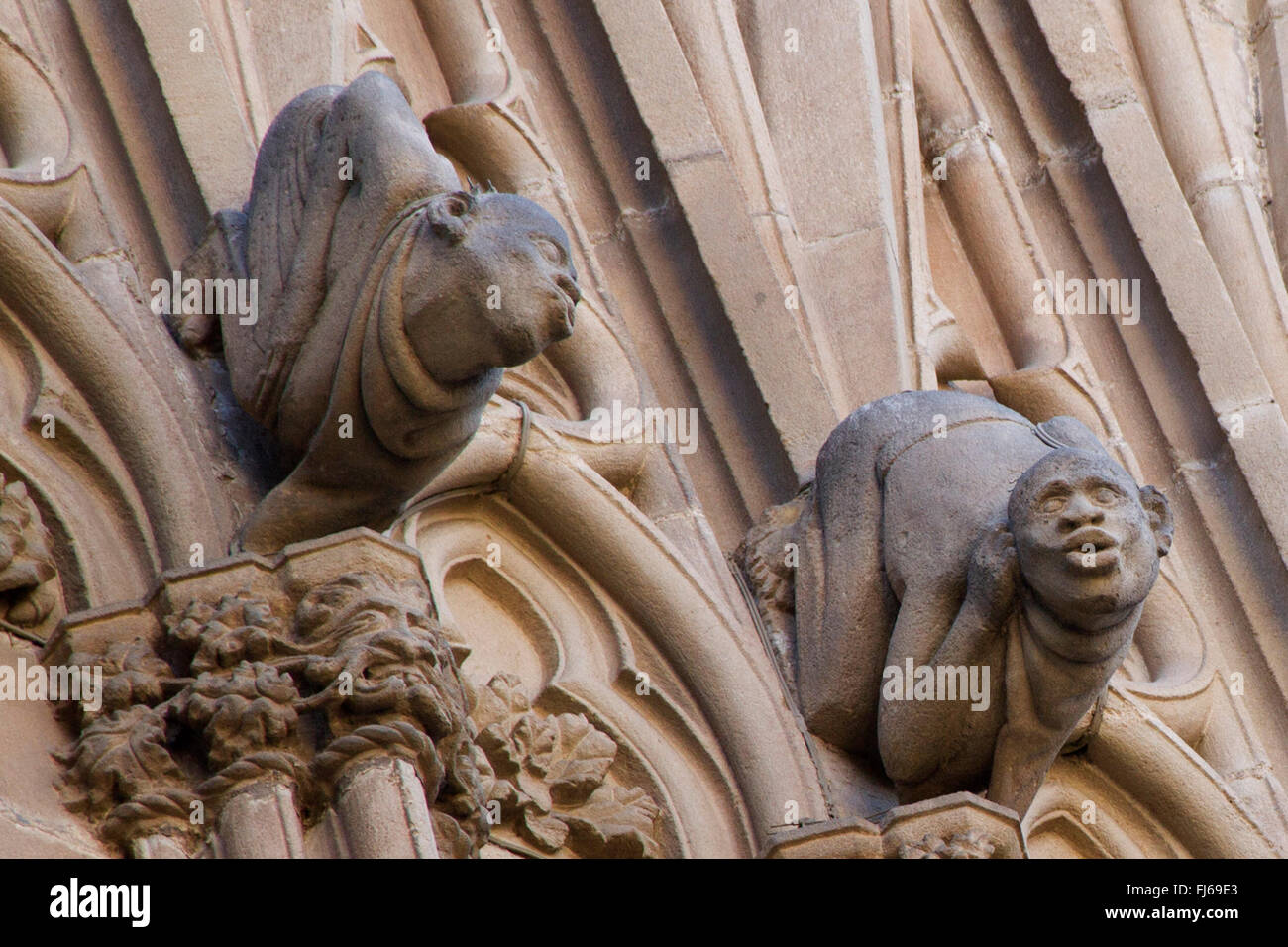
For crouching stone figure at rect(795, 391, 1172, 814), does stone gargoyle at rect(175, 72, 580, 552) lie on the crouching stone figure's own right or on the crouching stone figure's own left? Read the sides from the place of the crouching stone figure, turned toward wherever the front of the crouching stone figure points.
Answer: on the crouching stone figure's own right

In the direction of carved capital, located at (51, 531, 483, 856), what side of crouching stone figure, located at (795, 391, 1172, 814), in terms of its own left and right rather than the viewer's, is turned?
right

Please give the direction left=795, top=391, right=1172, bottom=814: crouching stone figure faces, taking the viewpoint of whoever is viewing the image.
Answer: facing the viewer and to the right of the viewer

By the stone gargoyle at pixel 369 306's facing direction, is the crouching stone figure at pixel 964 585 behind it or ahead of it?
ahead

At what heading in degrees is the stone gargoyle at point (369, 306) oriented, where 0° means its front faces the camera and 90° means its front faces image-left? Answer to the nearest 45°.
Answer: approximately 270°
